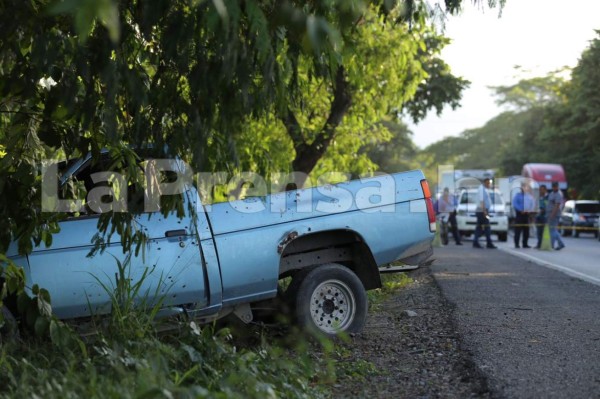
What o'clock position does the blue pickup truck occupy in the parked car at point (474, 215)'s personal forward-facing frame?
The blue pickup truck is roughly at 12 o'clock from the parked car.

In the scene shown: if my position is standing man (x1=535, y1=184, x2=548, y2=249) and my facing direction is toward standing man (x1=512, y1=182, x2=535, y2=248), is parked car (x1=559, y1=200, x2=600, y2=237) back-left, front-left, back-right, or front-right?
back-right

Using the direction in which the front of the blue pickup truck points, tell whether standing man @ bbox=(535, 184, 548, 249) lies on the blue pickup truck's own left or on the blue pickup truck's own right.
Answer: on the blue pickup truck's own right

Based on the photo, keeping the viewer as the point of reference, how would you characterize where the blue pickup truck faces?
facing to the left of the viewer

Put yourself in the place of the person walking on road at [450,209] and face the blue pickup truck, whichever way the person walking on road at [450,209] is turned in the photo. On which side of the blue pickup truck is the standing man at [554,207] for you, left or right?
left

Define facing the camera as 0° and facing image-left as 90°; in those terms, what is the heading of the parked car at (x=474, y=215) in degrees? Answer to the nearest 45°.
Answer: approximately 0°

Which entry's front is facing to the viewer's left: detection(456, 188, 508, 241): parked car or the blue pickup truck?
the blue pickup truck

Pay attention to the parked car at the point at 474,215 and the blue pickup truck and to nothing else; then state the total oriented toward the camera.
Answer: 1
